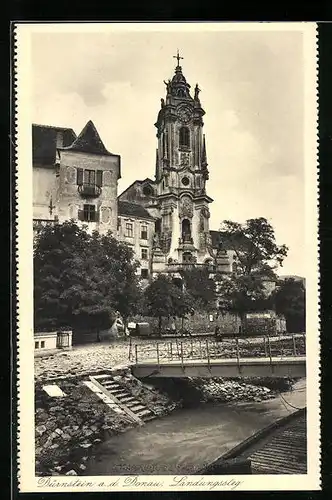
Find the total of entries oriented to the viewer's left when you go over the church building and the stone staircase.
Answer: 0

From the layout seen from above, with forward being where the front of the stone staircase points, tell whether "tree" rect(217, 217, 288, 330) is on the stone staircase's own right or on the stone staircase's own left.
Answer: on the stone staircase's own left

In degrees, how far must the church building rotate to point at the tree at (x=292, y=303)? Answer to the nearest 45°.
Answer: approximately 90° to its left

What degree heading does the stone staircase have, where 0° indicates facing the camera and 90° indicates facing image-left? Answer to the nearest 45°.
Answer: approximately 315°
